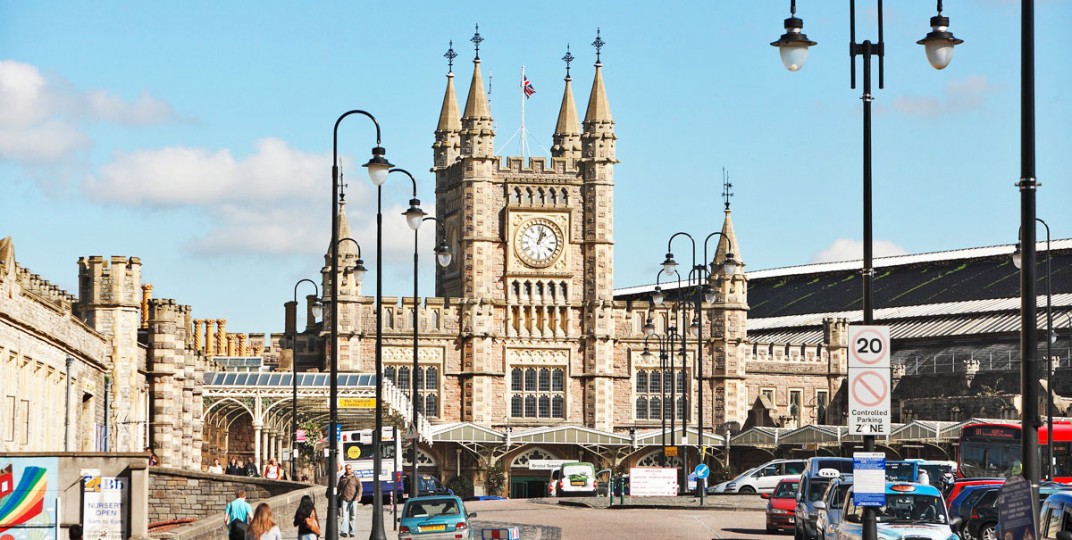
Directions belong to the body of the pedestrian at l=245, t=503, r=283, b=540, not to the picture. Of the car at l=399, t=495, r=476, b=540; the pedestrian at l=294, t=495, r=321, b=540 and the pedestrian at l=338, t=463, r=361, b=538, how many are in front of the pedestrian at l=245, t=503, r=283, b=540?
3

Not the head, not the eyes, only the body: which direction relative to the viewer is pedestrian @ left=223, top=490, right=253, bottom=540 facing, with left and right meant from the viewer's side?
facing away from the viewer

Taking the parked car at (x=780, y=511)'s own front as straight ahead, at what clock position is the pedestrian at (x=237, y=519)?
The pedestrian is roughly at 1 o'clock from the parked car.

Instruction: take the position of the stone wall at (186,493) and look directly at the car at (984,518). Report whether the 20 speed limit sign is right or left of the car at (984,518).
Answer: right

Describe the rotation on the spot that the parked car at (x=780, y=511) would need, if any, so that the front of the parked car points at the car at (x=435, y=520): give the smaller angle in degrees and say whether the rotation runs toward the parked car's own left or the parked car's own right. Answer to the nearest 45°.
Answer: approximately 45° to the parked car's own right

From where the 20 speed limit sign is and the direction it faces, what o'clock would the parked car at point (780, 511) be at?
The parked car is roughly at 6 o'clock from the 20 speed limit sign.

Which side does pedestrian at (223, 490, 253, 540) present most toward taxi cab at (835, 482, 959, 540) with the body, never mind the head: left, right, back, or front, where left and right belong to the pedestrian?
right

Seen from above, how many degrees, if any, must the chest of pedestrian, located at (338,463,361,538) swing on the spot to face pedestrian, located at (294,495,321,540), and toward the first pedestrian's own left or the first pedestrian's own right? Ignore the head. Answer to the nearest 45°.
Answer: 0° — they already face them
